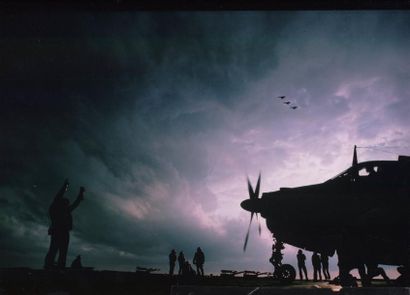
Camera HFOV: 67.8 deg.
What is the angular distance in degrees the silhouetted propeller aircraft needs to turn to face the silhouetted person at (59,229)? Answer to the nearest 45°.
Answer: approximately 45° to its left

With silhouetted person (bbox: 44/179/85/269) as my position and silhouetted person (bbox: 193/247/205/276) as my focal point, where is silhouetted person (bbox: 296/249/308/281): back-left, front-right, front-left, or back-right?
front-right

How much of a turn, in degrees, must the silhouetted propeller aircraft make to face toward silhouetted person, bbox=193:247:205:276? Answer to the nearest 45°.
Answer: approximately 45° to its right

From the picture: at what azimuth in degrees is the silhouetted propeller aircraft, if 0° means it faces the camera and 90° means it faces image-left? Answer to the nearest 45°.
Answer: approximately 90°

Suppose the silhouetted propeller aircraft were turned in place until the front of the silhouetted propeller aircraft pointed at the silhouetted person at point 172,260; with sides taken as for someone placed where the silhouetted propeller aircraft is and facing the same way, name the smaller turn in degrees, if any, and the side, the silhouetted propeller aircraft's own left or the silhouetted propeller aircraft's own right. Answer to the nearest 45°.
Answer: approximately 45° to the silhouetted propeller aircraft's own right
